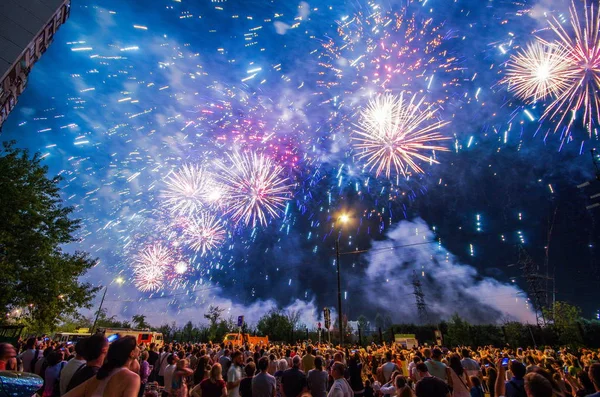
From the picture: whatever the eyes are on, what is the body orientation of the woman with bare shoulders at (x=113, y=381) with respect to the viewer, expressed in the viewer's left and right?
facing away from the viewer and to the right of the viewer

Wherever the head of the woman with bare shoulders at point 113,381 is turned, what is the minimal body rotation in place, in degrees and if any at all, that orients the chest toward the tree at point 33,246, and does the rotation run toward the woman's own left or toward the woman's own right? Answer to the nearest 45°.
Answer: approximately 45° to the woman's own left

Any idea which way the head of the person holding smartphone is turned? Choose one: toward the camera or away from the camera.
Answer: away from the camera

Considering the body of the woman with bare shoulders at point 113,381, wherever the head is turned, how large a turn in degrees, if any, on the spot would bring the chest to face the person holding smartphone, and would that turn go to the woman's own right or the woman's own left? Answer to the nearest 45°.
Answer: approximately 45° to the woman's own right

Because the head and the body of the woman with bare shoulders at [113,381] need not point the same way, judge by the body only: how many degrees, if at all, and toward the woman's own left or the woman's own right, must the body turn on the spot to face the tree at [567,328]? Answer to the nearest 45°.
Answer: approximately 45° to the woman's own right
